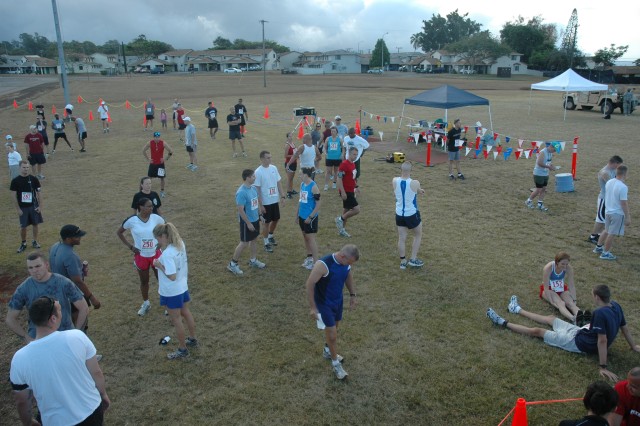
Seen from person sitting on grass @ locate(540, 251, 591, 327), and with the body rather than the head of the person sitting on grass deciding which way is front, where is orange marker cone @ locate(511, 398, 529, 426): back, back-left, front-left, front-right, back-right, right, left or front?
front-right

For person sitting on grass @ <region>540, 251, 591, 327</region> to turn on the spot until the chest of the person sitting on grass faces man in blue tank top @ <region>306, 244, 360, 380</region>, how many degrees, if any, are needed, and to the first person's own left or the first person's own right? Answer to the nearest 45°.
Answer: approximately 90° to the first person's own right

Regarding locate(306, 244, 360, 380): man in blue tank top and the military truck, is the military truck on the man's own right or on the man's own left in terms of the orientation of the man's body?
on the man's own left

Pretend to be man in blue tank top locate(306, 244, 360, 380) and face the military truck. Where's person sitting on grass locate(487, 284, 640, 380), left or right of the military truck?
right

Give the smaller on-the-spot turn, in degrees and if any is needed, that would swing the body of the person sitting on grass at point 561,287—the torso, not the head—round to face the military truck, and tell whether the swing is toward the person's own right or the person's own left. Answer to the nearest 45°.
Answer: approximately 135° to the person's own left

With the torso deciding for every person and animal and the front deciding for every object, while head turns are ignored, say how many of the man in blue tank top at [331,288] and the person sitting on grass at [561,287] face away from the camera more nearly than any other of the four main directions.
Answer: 0

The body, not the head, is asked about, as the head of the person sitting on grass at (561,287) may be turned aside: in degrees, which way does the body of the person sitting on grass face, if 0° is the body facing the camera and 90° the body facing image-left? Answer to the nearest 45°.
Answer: approximately 315°

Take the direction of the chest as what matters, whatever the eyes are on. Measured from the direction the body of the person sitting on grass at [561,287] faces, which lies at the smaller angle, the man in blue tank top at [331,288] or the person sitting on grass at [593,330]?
the person sitting on grass

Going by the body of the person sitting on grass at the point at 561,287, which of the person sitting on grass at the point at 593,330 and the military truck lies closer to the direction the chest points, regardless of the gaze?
the person sitting on grass

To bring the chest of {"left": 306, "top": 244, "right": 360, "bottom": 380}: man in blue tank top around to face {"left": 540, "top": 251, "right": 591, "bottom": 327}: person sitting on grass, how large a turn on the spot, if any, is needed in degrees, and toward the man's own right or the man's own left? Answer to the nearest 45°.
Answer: approximately 90° to the man's own left
